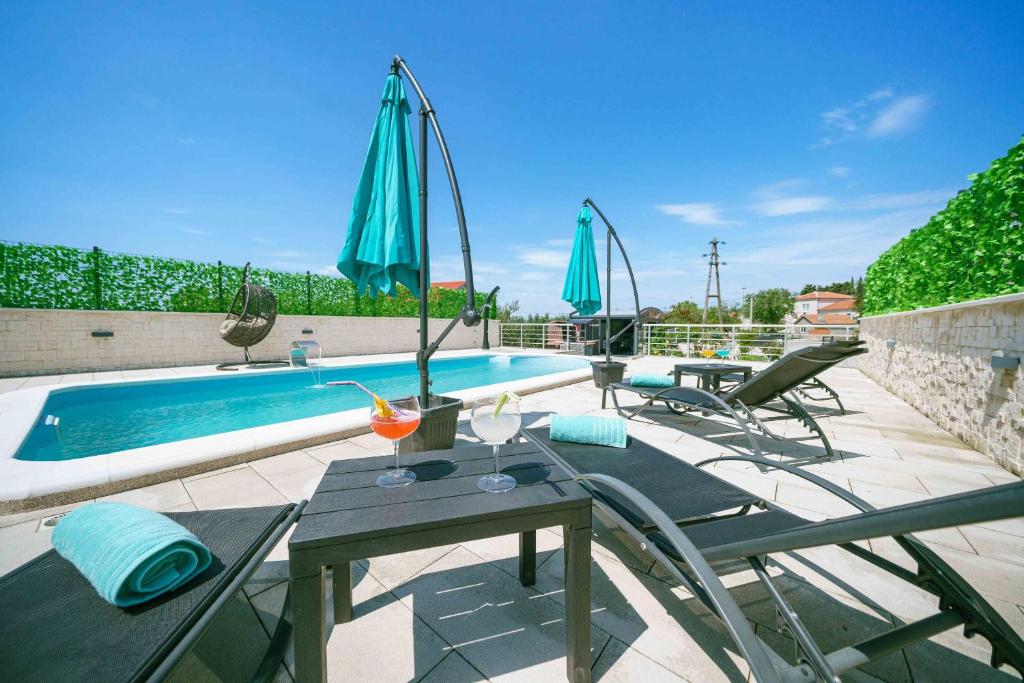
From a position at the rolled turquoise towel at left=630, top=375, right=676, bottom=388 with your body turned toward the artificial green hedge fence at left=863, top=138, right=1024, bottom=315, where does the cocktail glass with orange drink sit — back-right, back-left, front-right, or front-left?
back-right

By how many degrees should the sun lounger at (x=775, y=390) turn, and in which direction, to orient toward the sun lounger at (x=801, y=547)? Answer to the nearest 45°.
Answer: approximately 135° to its left

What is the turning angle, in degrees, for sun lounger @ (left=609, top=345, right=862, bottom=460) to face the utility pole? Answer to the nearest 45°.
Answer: approximately 45° to its right

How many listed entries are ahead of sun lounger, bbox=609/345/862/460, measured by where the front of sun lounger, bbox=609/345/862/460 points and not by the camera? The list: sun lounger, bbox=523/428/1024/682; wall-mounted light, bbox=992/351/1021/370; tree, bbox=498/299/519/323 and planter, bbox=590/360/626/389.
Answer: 2

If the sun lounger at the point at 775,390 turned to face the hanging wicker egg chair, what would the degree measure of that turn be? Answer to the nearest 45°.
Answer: approximately 45° to its left

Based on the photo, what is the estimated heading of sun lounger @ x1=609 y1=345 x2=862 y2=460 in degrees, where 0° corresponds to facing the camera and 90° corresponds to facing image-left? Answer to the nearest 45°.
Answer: approximately 135°

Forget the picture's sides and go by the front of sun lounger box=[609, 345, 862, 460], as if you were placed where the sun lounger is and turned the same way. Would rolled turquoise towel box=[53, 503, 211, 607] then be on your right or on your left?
on your left

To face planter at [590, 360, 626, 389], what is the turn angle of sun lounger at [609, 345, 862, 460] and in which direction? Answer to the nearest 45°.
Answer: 0° — it already faces it

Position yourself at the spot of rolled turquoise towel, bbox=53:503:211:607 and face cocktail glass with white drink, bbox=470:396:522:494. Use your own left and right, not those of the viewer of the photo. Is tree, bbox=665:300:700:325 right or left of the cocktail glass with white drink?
left
